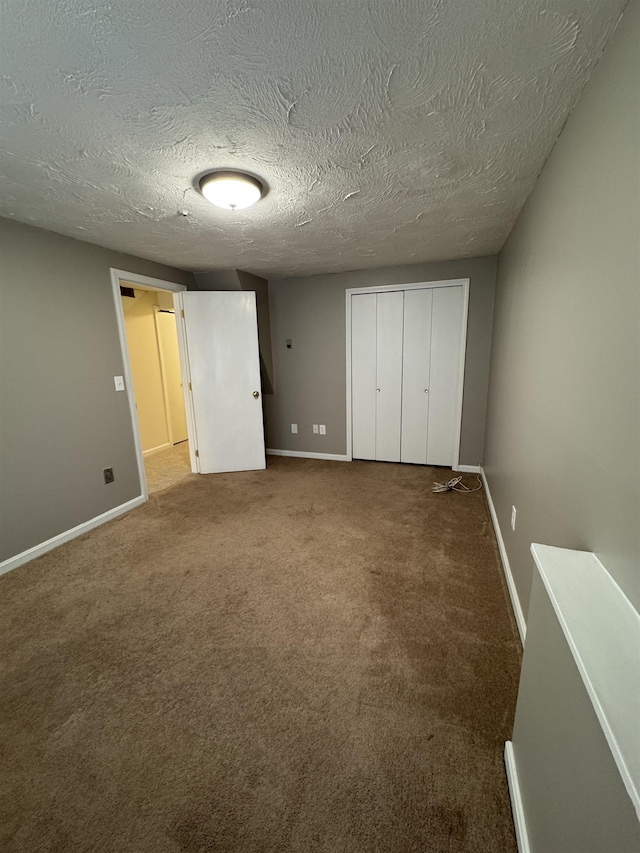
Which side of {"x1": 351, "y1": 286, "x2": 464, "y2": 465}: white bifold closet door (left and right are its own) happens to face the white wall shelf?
front

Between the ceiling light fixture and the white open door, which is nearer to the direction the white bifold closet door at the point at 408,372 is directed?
the ceiling light fixture

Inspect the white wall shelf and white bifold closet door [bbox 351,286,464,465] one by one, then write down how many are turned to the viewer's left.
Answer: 1

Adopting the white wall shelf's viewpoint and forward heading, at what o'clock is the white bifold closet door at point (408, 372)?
The white bifold closet door is roughly at 2 o'clock from the white wall shelf.

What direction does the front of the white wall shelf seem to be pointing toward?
to the viewer's left

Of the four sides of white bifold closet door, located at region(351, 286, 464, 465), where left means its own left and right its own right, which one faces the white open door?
right

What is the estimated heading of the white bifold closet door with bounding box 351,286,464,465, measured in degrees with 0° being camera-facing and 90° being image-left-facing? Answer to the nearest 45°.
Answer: approximately 0°

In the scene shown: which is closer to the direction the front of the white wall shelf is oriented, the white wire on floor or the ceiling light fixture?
the ceiling light fixture

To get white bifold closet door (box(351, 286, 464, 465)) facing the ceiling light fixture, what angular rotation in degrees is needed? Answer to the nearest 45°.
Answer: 0° — it already faces it
